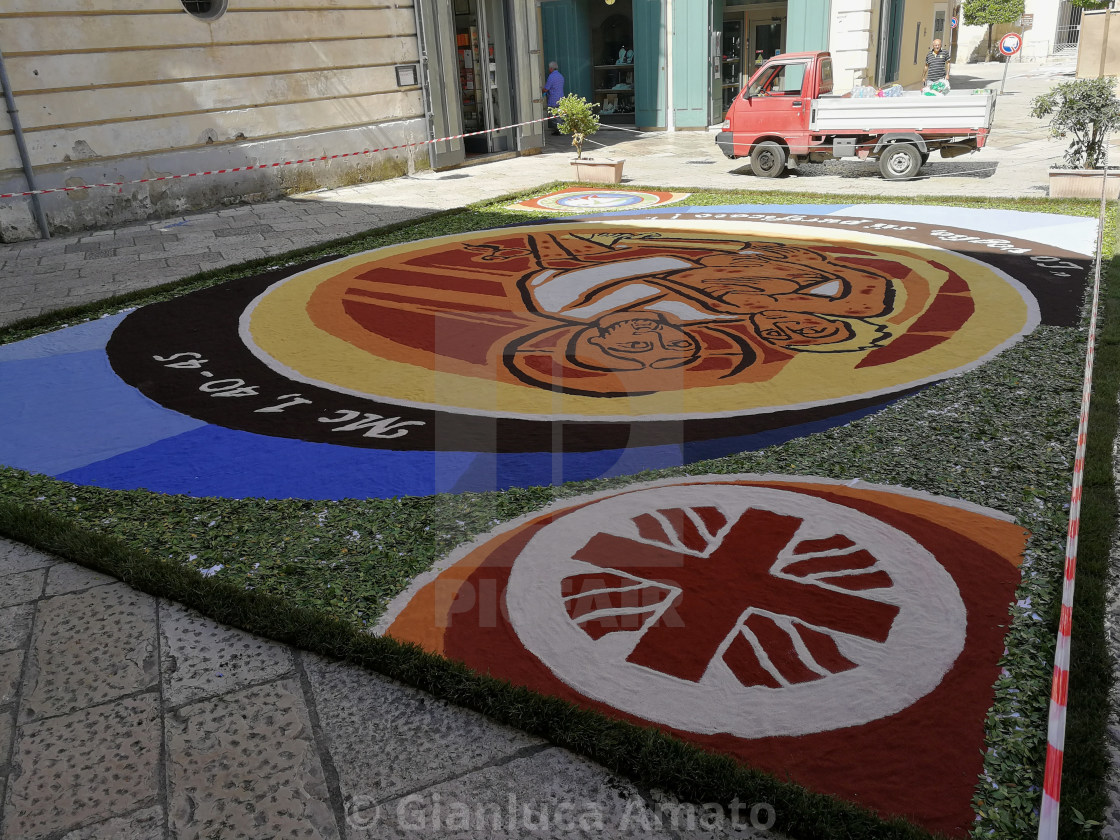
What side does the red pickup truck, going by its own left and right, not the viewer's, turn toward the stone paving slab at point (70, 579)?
left

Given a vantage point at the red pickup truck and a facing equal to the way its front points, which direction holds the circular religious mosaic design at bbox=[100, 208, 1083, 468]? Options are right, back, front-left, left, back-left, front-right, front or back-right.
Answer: left

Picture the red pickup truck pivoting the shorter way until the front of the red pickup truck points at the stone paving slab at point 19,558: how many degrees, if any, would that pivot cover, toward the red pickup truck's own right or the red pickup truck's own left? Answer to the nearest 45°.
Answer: approximately 90° to the red pickup truck's own left

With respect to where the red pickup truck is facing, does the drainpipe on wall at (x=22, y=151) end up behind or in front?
in front

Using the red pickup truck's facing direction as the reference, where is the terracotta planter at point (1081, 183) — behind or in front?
behind

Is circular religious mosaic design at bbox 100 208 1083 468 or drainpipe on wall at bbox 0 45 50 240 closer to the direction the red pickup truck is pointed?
the drainpipe on wall

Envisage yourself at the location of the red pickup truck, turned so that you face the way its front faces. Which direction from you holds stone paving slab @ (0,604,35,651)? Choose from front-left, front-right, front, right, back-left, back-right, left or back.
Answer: left

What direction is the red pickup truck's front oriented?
to the viewer's left

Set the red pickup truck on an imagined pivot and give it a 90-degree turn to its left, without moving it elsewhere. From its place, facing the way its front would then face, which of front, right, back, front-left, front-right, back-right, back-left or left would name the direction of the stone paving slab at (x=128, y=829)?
front

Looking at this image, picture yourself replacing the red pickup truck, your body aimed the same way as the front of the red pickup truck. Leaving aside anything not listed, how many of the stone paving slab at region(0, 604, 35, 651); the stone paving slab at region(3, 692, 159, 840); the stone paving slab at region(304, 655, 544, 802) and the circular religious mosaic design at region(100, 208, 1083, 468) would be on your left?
4

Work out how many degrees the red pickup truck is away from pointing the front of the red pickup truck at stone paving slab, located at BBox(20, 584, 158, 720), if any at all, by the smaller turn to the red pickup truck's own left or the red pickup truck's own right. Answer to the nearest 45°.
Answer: approximately 90° to the red pickup truck's own left
